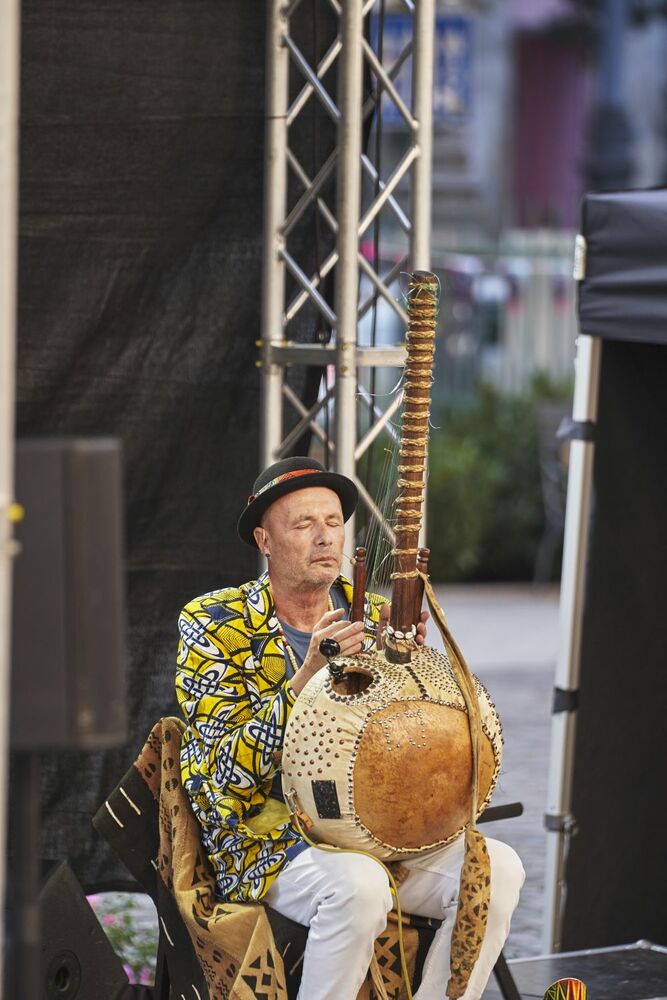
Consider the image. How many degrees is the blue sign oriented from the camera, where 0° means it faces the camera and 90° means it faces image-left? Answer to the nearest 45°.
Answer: approximately 0°

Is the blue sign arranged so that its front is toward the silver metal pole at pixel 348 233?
yes

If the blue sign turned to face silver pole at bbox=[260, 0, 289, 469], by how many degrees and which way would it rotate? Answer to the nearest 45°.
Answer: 0° — it already faces it

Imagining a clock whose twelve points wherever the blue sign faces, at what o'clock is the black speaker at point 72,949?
The black speaker is roughly at 12 o'clock from the blue sign.

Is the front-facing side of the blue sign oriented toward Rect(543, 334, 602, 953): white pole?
yes

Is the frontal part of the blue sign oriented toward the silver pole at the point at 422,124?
yes

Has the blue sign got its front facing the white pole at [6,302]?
yes

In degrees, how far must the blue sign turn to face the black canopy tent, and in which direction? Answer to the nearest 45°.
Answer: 0° — it already faces it
